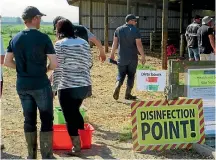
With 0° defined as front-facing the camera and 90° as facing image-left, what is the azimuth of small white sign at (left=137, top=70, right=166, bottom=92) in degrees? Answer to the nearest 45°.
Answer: approximately 0°

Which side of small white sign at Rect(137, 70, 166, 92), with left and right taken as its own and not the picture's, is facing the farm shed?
back

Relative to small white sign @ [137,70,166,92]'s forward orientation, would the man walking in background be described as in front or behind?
behind

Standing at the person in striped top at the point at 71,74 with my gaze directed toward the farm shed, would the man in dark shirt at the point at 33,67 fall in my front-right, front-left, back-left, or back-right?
back-left
